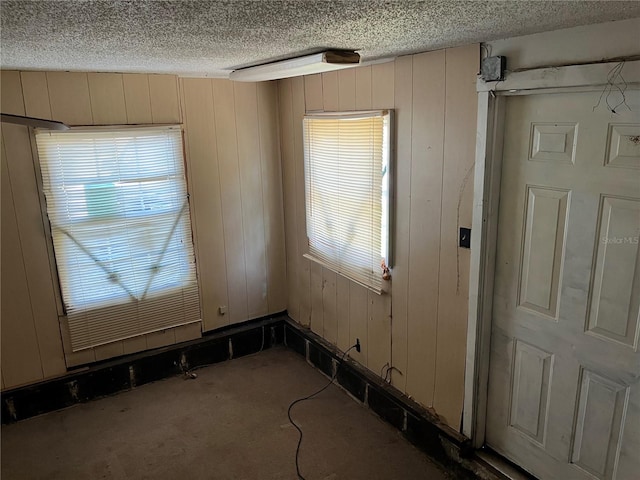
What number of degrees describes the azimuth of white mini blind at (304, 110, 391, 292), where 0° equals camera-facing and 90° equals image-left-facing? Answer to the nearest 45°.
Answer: approximately 45°

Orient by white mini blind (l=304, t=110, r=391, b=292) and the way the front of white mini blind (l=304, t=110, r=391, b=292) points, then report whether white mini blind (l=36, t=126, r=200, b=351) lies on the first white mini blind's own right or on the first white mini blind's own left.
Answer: on the first white mini blind's own right

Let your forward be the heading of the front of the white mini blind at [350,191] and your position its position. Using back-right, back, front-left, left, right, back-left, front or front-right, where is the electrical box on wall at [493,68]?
left

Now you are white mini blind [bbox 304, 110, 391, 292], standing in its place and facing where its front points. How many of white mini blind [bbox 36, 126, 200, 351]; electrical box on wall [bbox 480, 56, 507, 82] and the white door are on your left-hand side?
2

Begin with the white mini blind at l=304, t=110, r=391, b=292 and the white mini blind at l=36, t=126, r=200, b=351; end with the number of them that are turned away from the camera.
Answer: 0

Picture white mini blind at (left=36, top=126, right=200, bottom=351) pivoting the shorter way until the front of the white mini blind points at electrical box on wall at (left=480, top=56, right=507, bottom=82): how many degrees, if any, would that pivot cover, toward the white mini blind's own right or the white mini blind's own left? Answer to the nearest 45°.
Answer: approximately 45° to the white mini blind's own left

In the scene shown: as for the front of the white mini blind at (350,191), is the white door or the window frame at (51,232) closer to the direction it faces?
the window frame

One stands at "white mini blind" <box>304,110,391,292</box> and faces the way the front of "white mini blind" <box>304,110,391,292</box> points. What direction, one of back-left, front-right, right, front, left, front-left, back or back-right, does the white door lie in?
left

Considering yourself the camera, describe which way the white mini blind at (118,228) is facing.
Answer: facing the viewer

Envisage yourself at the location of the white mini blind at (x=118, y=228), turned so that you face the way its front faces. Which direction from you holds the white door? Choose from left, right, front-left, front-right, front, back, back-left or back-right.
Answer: front-left

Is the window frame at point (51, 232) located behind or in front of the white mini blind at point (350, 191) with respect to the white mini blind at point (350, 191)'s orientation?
in front

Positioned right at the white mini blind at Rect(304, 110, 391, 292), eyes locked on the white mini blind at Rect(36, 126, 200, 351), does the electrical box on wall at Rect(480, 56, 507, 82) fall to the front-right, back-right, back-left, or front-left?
back-left

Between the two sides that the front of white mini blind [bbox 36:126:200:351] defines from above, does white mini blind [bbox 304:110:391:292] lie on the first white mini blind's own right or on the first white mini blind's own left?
on the first white mini blind's own left

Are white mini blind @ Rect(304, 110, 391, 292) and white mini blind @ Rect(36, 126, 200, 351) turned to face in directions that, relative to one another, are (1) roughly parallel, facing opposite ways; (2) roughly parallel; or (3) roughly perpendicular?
roughly perpendicular
